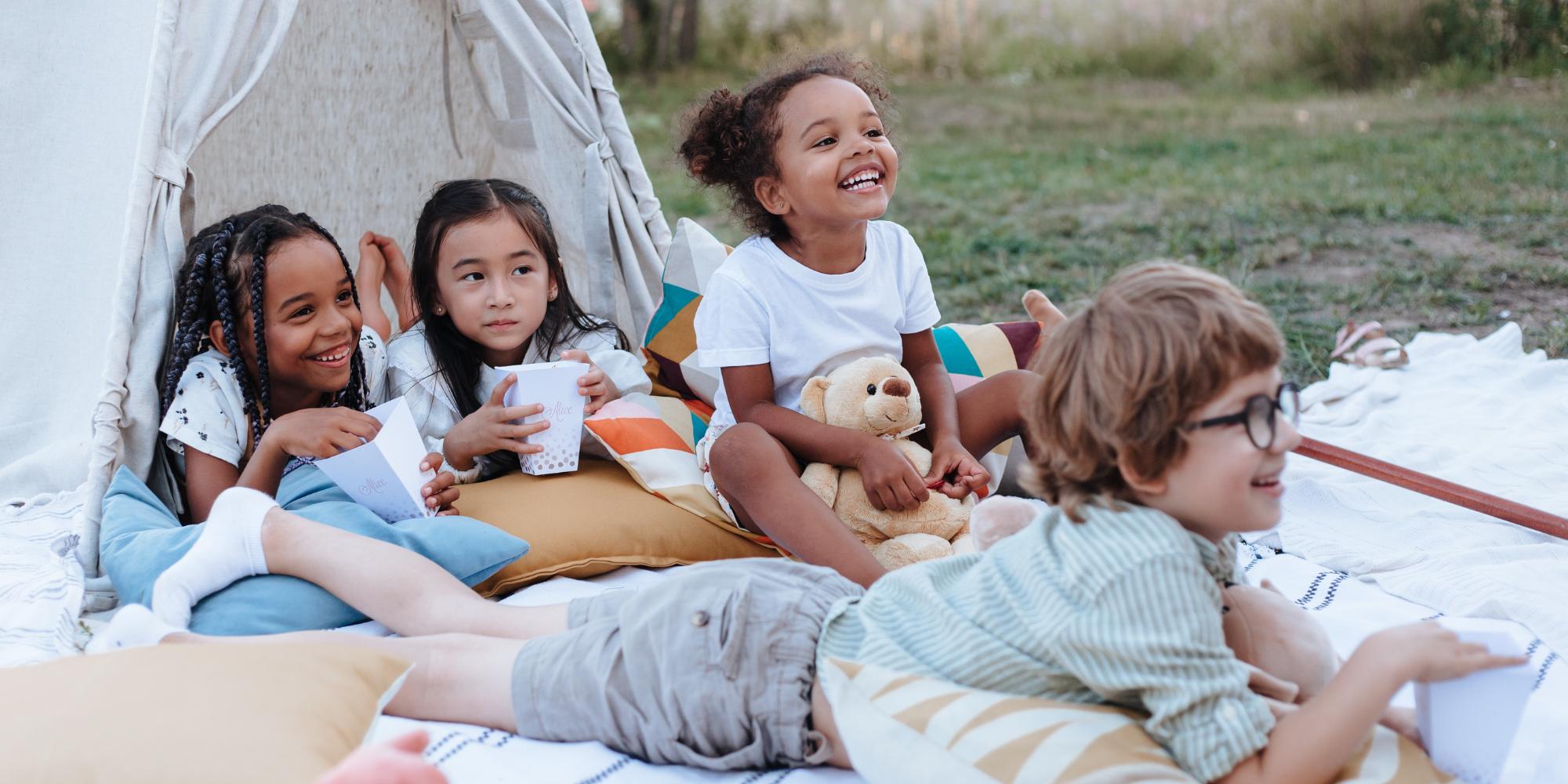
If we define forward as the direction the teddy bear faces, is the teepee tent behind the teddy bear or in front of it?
behind

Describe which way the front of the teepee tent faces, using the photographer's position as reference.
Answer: facing the viewer and to the right of the viewer

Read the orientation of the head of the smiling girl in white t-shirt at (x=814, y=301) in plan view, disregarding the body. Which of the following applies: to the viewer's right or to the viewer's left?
to the viewer's right

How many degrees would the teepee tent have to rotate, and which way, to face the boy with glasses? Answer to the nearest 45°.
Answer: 0° — it already faces them

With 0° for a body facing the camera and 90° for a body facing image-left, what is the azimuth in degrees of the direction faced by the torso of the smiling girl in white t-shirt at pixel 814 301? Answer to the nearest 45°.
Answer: approximately 315°

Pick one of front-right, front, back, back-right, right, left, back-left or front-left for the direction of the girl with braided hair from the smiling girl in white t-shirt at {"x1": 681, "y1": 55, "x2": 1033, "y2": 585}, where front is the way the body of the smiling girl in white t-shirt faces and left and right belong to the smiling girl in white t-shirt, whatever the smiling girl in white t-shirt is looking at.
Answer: back-right

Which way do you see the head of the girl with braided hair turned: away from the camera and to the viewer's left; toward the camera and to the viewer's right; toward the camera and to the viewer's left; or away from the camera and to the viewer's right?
toward the camera and to the viewer's right

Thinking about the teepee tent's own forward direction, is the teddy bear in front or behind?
in front
